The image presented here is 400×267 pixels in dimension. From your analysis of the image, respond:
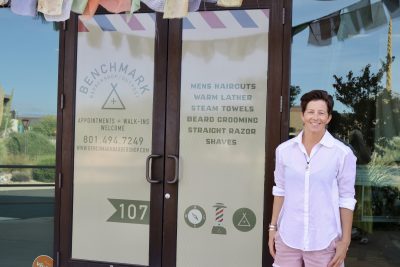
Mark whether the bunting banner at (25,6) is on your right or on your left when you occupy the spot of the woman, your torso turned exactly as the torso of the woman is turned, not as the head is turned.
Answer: on your right

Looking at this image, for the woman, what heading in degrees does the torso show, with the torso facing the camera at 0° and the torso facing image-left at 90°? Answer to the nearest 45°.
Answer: approximately 0°

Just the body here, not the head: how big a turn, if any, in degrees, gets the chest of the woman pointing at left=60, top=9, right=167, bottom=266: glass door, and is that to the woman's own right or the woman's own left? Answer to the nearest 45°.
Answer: approximately 135° to the woman's own right
